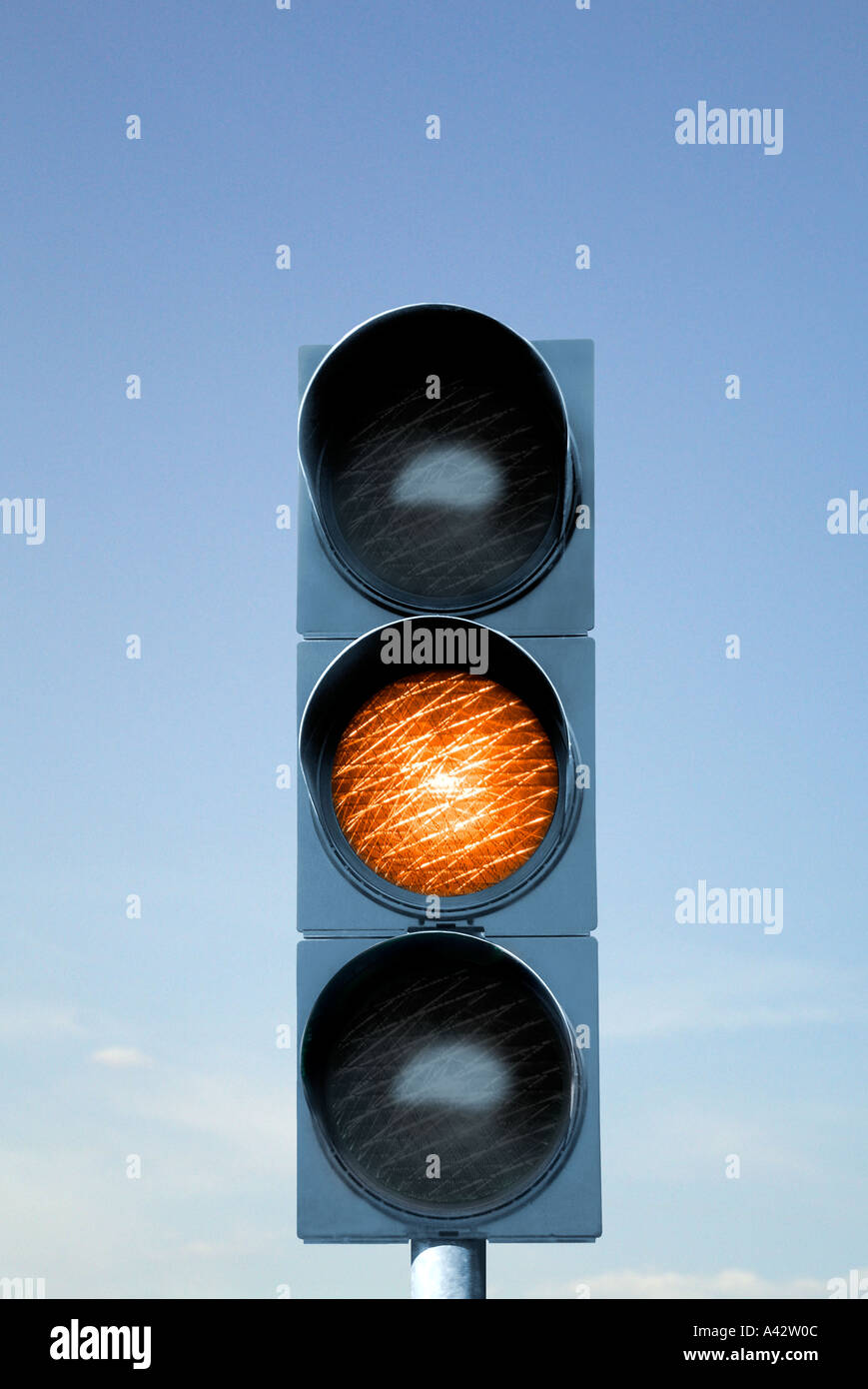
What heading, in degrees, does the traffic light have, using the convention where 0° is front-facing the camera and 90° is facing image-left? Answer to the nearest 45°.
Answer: approximately 0°
